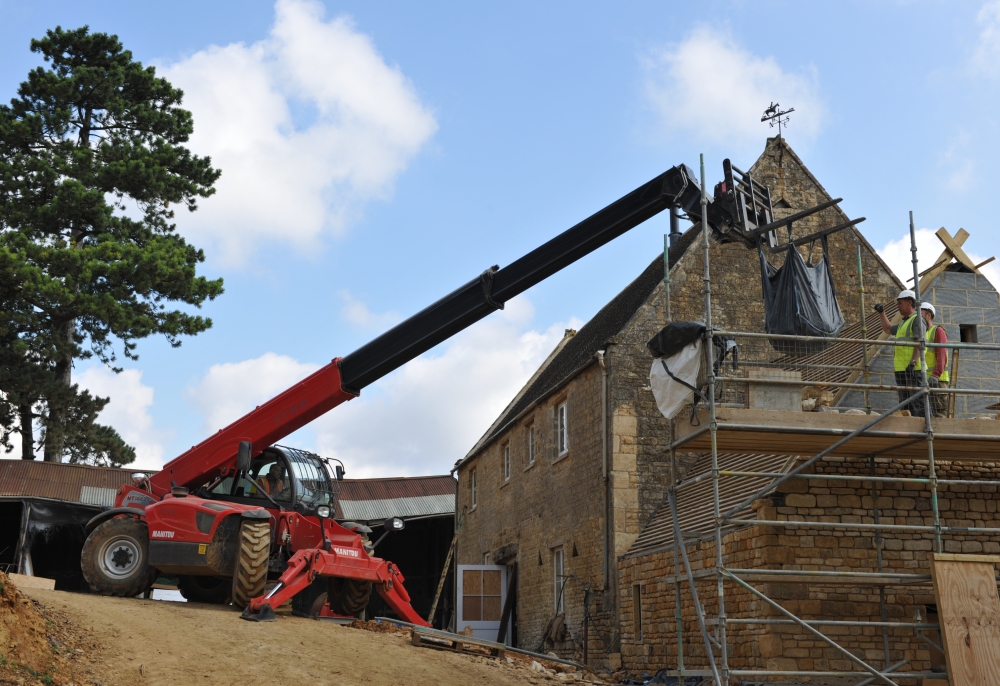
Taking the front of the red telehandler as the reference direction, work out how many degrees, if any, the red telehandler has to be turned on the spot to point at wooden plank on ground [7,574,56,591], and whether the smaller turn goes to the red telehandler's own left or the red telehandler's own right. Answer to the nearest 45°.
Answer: approximately 135° to the red telehandler's own right

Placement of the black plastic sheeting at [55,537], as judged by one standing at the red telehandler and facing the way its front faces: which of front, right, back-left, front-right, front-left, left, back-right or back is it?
back

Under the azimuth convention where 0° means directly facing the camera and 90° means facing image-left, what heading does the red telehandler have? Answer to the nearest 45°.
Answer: approximately 315°

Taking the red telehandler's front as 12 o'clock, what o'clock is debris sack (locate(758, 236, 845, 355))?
The debris sack is roughly at 11 o'clock from the red telehandler.
